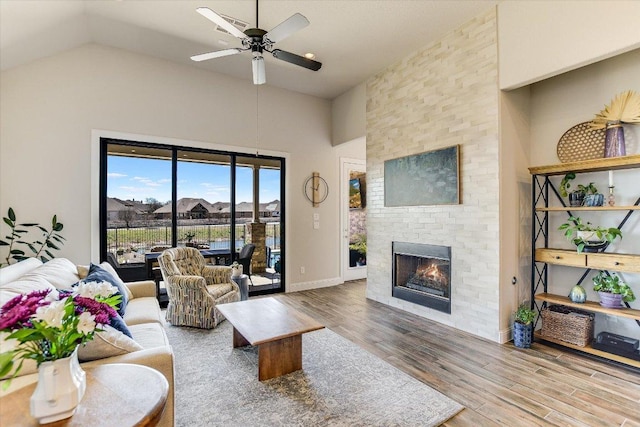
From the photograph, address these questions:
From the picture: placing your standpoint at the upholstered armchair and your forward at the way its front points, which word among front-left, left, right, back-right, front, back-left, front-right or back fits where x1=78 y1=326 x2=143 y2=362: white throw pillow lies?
front-right

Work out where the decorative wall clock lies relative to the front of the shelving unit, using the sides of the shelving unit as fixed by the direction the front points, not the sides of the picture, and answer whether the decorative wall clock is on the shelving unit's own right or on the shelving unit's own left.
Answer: on the shelving unit's own right

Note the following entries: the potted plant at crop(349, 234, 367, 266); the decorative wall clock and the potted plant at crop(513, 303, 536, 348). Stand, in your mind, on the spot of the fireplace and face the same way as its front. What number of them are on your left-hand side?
1

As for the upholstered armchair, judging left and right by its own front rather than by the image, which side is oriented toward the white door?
left

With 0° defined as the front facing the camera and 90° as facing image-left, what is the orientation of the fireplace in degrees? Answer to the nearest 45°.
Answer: approximately 45°

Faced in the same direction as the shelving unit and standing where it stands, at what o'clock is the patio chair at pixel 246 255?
The patio chair is roughly at 1 o'clock from the shelving unit.

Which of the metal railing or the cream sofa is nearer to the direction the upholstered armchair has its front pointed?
the cream sofa

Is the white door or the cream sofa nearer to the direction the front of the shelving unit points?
the cream sofa

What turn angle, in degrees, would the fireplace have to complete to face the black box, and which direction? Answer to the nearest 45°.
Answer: approximately 90° to its left
